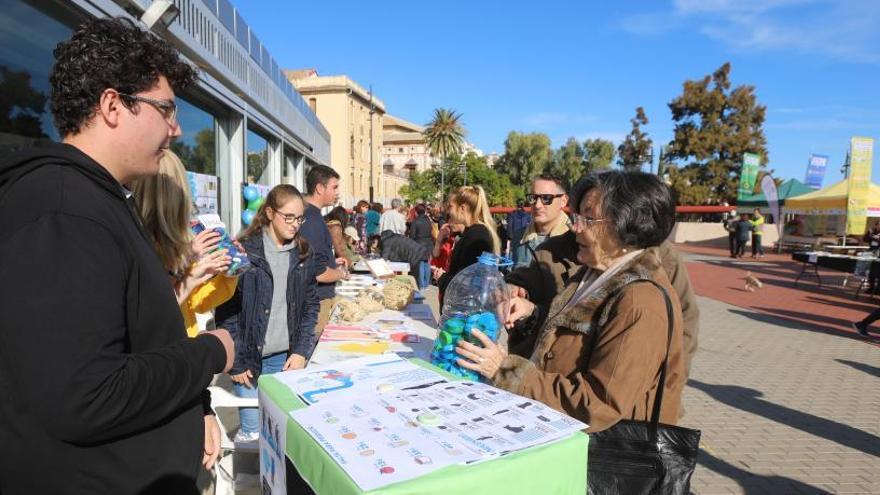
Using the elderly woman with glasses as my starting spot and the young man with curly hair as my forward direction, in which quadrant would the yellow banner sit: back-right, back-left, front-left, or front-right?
back-right

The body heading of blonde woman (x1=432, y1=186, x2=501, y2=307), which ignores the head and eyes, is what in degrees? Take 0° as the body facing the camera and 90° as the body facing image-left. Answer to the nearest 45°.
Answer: approximately 90°

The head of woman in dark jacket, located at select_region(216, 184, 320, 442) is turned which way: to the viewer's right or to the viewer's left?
to the viewer's right

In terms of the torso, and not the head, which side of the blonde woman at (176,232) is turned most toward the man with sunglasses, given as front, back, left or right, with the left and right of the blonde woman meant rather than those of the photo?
front

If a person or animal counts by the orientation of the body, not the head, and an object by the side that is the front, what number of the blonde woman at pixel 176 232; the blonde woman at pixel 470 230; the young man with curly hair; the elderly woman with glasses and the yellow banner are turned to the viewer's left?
2

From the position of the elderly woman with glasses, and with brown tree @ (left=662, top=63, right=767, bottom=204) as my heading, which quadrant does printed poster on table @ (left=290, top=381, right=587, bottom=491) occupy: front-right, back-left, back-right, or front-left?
back-left

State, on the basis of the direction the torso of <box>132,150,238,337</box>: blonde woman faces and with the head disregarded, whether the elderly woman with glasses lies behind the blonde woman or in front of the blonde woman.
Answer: in front

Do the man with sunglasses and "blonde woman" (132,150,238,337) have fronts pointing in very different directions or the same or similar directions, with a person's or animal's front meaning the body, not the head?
very different directions

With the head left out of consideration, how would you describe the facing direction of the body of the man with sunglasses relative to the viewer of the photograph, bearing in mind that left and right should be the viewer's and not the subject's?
facing the viewer and to the left of the viewer

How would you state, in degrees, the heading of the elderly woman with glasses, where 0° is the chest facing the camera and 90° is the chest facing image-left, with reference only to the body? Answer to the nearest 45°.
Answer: approximately 90°

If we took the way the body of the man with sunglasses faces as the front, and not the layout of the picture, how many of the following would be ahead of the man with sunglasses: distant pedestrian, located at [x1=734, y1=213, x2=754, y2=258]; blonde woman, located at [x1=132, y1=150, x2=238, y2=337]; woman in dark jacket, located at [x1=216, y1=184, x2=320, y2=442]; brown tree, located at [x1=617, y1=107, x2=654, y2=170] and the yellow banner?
2

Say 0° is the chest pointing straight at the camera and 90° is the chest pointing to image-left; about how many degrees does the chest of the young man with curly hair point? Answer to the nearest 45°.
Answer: approximately 270°

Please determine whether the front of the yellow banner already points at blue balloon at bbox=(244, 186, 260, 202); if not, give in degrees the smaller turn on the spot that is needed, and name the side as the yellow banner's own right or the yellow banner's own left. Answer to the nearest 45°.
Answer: approximately 45° to the yellow banner's own right
